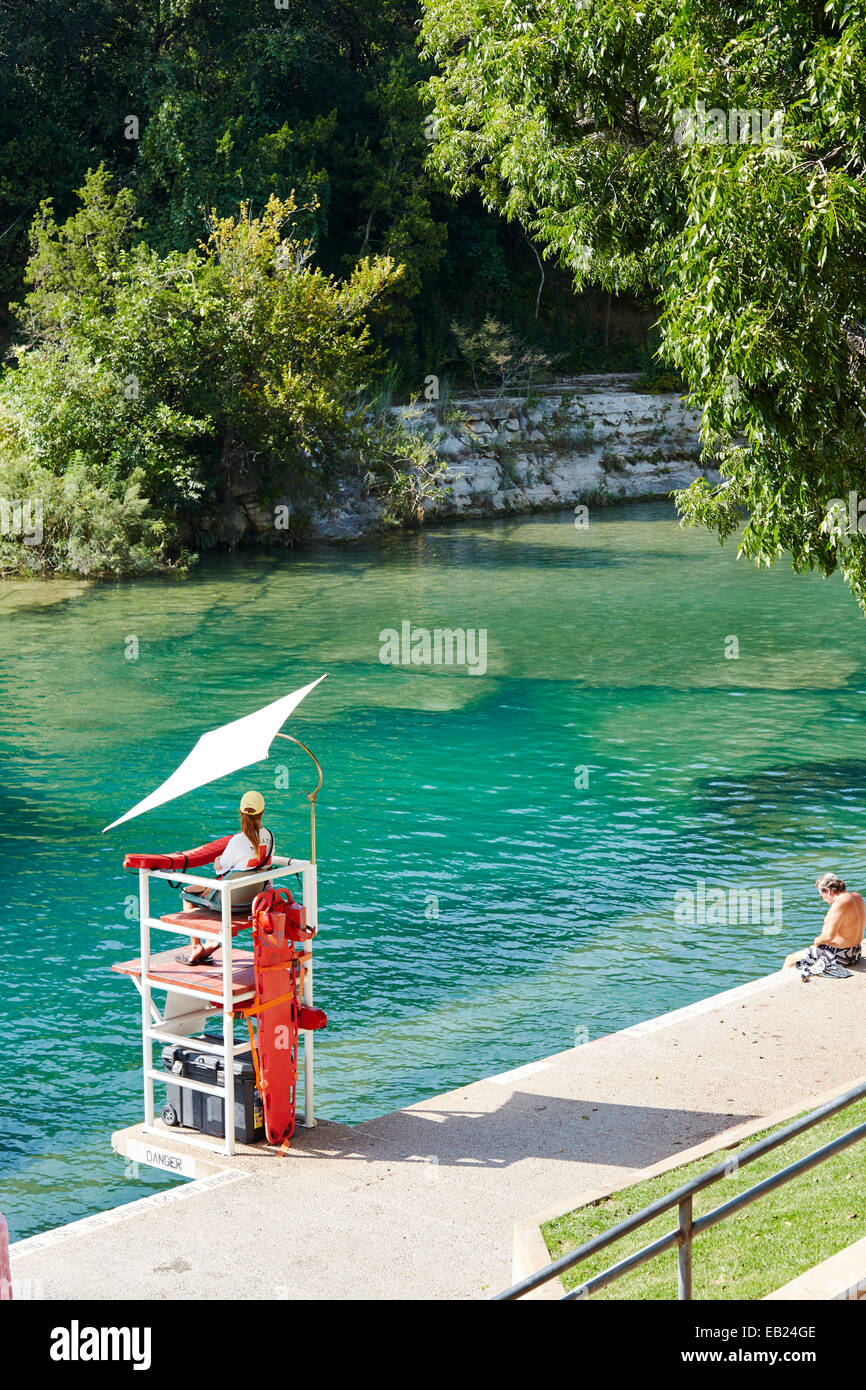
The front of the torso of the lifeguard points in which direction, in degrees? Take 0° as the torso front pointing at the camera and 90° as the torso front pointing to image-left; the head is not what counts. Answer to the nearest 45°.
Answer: approximately 135°

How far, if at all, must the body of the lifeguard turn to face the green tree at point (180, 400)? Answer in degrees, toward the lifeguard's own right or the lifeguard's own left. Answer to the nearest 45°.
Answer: approximately 45° to the lifeguard's own right

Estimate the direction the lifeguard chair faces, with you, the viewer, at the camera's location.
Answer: facing away from the viewer and to the left of the viewer

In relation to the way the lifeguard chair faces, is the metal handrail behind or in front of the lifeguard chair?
behind

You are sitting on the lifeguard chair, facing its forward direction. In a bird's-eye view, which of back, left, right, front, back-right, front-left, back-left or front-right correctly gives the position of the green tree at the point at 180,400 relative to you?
front-right

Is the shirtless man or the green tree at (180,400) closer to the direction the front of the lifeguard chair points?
the green tree

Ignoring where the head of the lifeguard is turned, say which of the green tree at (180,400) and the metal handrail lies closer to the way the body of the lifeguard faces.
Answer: the green tree
